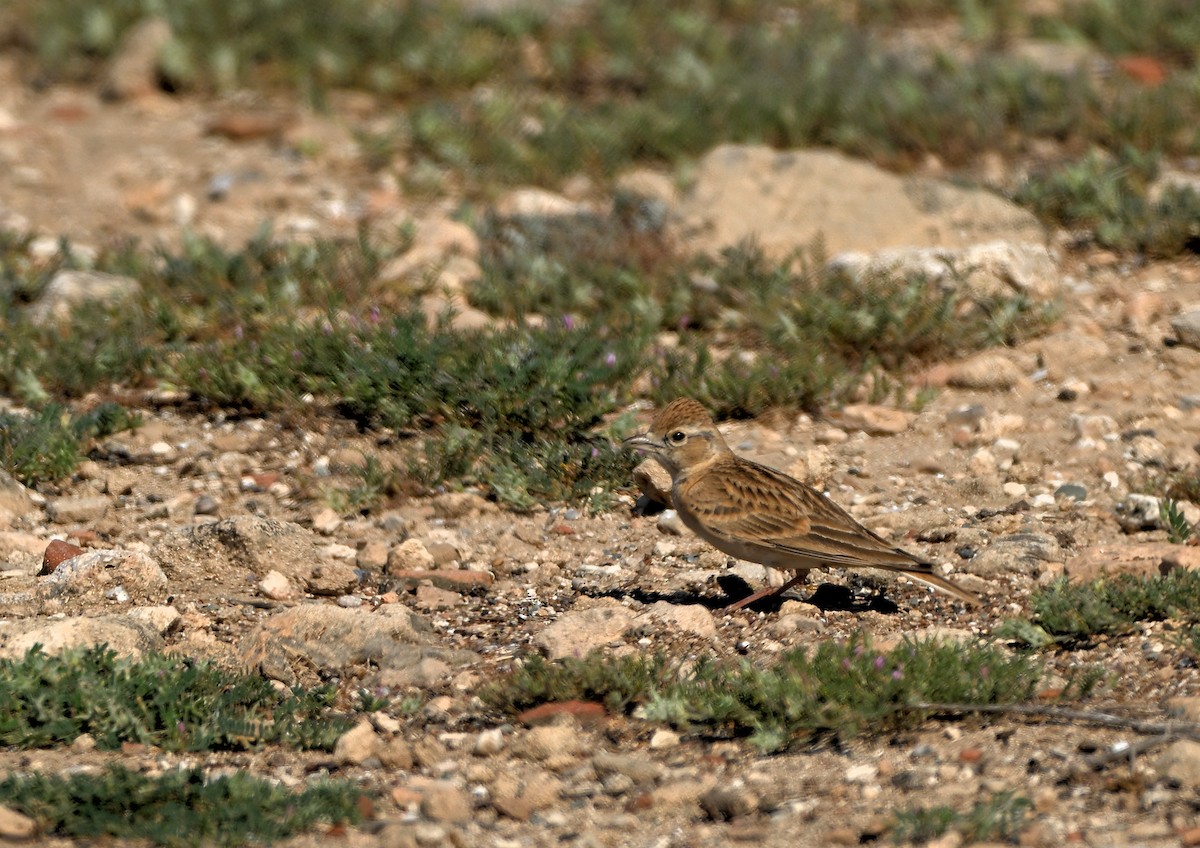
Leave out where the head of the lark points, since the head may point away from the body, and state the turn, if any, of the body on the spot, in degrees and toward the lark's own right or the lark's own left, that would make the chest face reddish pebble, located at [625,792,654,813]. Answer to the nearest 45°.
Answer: approximately 90° to the lark's own left

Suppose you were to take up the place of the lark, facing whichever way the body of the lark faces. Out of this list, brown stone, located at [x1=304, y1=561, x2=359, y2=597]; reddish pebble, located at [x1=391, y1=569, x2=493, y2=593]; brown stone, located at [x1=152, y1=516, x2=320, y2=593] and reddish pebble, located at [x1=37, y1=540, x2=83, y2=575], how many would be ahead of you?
4

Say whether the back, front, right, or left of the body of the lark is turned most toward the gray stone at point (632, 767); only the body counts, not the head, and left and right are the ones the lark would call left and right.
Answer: left

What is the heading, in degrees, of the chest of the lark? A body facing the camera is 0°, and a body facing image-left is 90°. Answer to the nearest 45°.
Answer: approximately 90°

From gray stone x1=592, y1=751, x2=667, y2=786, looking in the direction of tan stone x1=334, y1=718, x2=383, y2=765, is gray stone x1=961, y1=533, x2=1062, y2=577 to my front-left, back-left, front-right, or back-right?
back-right

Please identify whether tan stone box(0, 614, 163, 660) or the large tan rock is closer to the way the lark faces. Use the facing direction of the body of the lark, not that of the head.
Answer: the tan stone

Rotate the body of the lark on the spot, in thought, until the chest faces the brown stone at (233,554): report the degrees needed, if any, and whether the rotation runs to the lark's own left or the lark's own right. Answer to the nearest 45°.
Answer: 0° — it already faces it

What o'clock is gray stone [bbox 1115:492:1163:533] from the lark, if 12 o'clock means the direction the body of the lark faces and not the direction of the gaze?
The gray stone is roughly at 5 o'clock from the lark.

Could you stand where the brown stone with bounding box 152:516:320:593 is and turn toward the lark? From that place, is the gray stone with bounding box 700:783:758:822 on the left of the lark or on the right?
right

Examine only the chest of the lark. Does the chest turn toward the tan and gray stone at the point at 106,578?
yes

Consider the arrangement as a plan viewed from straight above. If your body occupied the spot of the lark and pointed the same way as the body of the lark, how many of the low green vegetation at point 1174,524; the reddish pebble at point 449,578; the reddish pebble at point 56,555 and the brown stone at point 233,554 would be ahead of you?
3

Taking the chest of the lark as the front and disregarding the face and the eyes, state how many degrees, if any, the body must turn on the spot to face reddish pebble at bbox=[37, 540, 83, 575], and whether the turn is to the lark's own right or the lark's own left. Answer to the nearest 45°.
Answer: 0° — it already faces it
